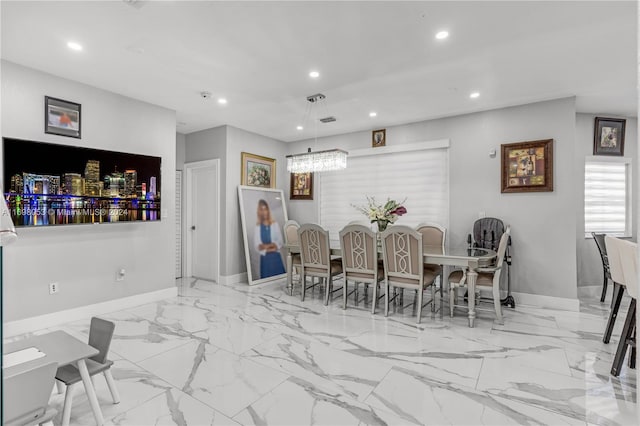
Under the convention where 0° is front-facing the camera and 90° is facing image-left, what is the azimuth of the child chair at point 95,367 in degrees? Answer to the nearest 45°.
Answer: approximately 45°

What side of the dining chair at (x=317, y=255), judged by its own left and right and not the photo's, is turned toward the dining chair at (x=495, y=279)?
right

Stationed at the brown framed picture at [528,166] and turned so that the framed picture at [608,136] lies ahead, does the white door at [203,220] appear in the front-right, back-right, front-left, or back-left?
back-left

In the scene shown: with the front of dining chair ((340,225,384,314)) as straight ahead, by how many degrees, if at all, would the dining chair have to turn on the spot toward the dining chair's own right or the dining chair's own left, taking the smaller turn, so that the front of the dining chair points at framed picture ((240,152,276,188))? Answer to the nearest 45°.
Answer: approximately 90° to the dining chair's own left

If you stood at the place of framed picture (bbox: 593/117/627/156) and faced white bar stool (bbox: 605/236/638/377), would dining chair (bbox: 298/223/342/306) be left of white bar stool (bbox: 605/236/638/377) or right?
right

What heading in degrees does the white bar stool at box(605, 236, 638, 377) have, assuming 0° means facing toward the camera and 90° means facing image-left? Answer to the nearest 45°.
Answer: approximately 225°

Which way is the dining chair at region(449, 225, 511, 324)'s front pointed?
to the viewer's left

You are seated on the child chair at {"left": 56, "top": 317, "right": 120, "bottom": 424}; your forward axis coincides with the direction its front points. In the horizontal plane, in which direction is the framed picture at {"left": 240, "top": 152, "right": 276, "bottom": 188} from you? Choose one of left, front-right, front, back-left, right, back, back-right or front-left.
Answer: back
